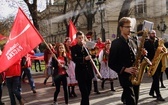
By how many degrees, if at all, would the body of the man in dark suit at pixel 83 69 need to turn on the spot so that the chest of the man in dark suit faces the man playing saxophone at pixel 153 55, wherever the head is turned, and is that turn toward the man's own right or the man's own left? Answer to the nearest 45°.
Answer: approximately 90° to the man's own left

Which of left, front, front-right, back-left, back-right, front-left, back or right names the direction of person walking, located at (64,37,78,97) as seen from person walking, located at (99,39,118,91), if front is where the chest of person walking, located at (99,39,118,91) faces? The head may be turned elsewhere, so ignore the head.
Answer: right

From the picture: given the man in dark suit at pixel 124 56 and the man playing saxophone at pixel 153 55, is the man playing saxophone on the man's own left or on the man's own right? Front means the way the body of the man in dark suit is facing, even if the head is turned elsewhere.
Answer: on the man's own left

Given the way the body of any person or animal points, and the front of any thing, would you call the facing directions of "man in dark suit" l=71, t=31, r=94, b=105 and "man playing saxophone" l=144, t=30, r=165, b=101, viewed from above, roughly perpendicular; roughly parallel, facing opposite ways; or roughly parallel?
roughly parallel

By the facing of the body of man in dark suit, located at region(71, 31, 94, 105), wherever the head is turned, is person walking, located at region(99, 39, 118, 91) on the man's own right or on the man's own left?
on the man's own left

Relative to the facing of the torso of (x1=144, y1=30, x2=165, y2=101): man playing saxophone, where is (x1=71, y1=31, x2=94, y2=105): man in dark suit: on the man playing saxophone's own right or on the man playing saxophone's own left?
on the man playing saxophone's own right

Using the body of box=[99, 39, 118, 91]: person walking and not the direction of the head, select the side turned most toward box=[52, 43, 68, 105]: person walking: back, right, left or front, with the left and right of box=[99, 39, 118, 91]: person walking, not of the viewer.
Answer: right

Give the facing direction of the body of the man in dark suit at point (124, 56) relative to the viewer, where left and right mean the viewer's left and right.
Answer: facing the viewer and to the right of the viewer

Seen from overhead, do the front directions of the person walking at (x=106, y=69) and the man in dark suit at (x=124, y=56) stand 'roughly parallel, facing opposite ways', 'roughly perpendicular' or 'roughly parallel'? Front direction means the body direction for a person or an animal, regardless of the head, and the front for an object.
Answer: roughly parallel

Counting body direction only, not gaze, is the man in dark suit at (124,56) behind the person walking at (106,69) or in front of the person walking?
in front
